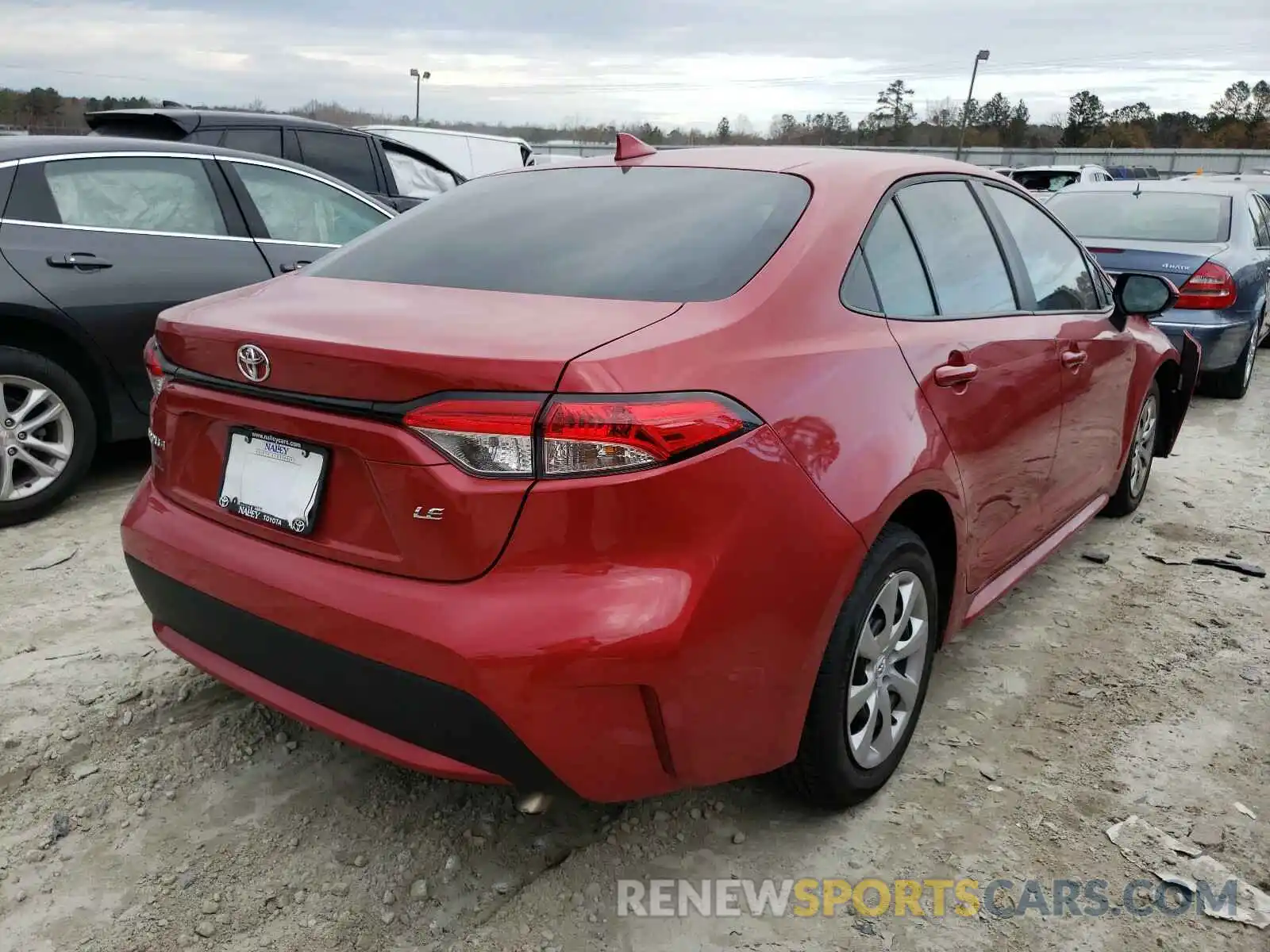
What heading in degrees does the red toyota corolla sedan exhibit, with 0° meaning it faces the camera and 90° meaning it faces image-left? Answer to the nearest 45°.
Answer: approximately 225°

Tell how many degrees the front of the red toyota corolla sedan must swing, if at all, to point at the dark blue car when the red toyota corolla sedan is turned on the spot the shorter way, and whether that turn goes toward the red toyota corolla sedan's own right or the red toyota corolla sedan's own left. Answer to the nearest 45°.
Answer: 0° — it already faces it

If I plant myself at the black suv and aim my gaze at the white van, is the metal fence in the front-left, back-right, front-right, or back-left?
front-right

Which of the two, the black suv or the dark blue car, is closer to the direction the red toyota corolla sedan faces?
the dark blue car

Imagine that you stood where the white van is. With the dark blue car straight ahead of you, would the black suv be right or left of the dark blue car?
right

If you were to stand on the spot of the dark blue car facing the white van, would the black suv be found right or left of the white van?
left

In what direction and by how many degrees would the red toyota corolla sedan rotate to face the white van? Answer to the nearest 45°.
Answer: approximately 45° to its left
